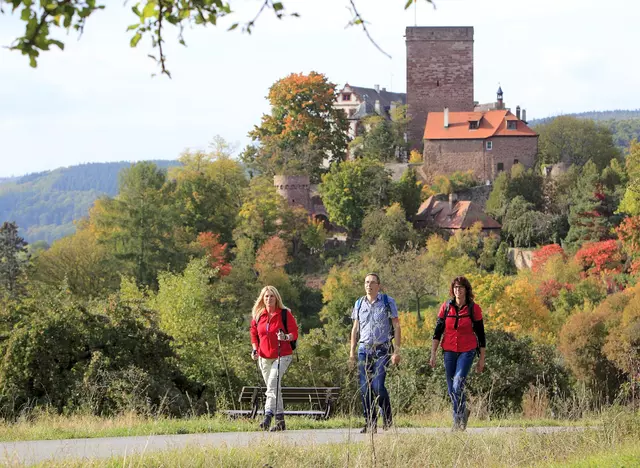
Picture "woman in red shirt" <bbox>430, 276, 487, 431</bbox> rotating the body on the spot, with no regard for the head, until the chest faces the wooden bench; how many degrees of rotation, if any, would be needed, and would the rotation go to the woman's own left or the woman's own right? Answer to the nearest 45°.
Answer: approximately 135° to the woman's own right

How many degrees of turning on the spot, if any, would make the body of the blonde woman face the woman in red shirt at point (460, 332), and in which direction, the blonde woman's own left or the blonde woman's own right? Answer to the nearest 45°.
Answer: approximately 90° to the blonde woman's own left

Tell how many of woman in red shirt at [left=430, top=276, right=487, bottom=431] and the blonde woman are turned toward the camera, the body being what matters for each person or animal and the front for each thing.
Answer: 2

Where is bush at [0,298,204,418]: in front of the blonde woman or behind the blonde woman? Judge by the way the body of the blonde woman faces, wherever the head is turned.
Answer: behind

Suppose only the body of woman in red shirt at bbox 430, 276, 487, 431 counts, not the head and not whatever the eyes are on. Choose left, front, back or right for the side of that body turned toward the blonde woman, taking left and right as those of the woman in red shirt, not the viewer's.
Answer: right

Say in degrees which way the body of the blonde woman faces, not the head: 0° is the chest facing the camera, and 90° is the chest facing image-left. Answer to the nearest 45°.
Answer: approximately 0°

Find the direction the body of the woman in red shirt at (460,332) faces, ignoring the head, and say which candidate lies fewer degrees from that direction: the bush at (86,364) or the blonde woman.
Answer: the blonde woman

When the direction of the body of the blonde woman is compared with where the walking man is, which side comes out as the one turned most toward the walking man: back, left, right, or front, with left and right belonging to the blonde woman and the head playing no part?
left

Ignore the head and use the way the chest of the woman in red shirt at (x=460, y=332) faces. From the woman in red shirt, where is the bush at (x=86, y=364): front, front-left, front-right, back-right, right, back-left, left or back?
back-right

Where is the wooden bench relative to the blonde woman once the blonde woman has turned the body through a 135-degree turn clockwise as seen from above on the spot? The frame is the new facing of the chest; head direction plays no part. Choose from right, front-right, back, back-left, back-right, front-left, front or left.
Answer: front-right
